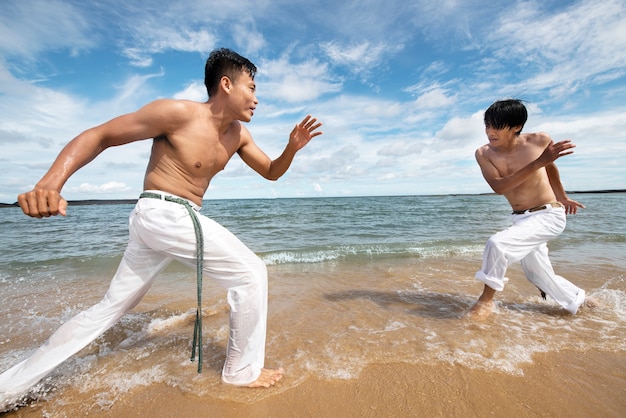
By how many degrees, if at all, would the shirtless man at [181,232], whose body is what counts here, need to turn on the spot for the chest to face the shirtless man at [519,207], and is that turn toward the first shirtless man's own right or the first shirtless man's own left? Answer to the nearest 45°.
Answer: approximately 45° to the first shirtless man's own left

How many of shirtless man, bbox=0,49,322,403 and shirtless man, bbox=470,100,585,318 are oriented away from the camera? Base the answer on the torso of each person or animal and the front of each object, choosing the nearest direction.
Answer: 0

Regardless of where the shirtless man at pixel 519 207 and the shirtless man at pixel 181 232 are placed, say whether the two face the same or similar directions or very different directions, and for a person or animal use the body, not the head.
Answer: very different directions

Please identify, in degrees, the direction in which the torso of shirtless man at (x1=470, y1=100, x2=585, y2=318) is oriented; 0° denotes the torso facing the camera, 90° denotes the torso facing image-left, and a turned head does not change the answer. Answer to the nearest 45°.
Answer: approximately 45°

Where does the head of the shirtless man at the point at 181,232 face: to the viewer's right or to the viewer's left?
to the viewer's right

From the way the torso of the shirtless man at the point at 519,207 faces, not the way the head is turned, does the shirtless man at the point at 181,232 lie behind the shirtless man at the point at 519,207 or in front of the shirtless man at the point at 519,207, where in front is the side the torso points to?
in front
